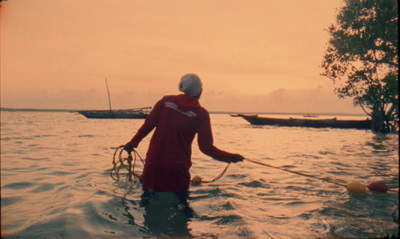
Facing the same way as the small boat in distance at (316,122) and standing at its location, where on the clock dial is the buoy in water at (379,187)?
The buoy in water is roughly at 9 o'clock from the small boat in distance.

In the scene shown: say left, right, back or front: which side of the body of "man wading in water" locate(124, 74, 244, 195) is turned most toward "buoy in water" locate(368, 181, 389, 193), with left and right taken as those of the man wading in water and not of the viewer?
right

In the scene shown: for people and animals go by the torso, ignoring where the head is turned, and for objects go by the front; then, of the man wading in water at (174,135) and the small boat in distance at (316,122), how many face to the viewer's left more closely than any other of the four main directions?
1

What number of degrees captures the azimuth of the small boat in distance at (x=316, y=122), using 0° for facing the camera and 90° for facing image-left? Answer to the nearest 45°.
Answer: approximately 90°

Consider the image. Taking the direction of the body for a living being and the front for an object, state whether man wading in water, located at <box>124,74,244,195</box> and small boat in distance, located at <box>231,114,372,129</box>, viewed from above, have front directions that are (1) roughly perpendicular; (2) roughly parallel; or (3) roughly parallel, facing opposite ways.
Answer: roughly perpendicular

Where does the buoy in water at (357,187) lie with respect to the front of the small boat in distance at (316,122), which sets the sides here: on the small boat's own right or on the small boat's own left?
on the small boat's own left

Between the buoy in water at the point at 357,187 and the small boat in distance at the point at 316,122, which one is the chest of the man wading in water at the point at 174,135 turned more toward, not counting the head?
the small boat in distance

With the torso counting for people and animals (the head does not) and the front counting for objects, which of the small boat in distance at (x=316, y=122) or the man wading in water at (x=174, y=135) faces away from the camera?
the man wading in water

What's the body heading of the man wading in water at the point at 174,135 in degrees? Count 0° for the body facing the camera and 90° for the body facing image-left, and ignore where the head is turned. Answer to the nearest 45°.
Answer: approximately 180°

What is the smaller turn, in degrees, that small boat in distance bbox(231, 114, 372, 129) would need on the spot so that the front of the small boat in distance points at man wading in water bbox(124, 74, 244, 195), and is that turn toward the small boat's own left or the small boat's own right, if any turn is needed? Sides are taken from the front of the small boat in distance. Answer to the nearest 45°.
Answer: approximately 90° to the small boat's own left
